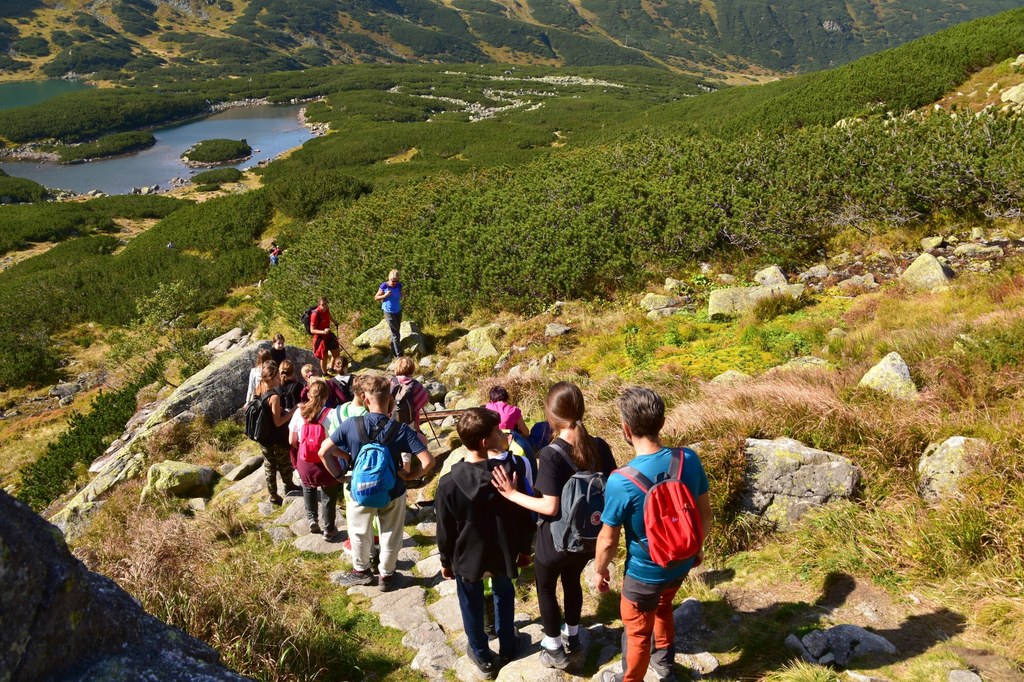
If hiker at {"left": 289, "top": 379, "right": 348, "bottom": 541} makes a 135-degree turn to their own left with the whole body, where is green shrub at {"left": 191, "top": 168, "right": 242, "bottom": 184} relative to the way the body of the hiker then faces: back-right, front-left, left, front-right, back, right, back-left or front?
back-right

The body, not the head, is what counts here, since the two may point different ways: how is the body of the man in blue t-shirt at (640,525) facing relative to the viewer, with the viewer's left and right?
facing away from the viewer and to the left of the viewer

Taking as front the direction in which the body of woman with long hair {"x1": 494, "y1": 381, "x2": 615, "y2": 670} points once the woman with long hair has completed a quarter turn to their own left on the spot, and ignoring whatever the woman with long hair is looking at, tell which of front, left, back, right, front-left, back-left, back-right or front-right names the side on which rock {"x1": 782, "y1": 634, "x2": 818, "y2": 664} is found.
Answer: back-left

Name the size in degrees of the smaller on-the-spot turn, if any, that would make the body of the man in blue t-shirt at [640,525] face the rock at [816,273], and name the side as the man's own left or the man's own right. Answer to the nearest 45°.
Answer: approximately 45° to the man's own right

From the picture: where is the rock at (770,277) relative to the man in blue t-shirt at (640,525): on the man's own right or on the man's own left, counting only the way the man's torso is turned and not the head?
on the man's own right

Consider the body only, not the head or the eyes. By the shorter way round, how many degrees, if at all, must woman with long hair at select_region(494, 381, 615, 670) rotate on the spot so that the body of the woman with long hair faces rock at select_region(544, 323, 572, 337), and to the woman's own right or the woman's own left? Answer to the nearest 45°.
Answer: approximately 45° to the woman's own right

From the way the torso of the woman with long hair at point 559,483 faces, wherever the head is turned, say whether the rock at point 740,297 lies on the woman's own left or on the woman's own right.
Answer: on the woman's own right

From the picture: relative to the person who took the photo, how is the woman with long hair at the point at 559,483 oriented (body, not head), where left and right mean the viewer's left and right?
facing away from the viewer and to the left of the viewer

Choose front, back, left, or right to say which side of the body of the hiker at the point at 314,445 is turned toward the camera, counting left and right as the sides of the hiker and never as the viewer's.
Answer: back

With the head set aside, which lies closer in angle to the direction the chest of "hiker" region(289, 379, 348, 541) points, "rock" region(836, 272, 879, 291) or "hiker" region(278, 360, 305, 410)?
the hiker

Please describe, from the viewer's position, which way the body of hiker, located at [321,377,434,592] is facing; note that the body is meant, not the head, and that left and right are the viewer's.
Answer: facing away from the viewer

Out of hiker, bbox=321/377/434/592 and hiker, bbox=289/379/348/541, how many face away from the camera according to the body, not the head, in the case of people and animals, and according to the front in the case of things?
2
